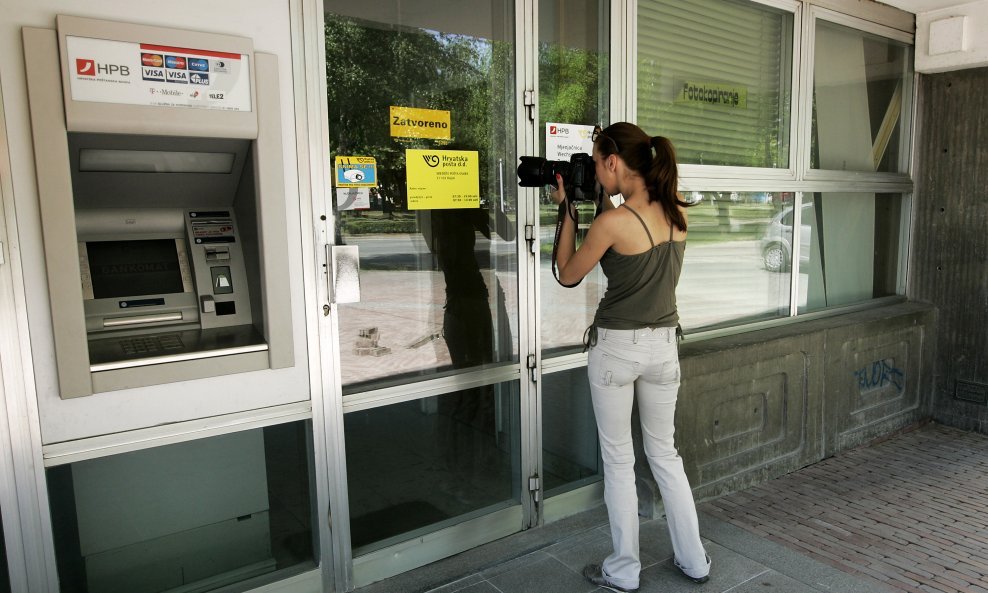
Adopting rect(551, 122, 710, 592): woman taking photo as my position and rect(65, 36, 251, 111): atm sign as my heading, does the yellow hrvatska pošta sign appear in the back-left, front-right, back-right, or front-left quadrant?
front-right

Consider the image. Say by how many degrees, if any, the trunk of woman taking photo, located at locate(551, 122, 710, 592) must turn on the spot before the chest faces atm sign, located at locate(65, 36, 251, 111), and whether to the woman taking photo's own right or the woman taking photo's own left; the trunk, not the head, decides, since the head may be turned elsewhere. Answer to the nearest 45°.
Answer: approximately 90° to the woman taking photo's own left

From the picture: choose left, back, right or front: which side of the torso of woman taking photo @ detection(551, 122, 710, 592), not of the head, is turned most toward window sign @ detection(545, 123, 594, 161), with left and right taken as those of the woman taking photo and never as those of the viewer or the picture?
front

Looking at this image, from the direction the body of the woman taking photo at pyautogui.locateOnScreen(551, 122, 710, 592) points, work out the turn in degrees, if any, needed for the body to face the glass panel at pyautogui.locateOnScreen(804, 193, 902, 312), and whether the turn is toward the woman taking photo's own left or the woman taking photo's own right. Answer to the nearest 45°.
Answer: approximately 90° to the woman taking photo's own right

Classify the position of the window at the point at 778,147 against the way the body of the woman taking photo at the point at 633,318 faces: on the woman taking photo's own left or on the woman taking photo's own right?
on the woman taking photo's own right

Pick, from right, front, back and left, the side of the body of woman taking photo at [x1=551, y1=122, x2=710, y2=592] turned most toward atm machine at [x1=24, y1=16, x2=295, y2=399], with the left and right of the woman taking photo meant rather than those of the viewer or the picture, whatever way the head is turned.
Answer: left

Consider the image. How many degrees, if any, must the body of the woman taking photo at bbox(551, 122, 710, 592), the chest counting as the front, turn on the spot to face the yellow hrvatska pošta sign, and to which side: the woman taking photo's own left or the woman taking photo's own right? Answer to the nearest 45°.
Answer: approximately 45° to the woman taking photo's own left

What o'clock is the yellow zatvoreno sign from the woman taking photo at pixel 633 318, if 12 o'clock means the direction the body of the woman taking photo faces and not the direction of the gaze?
The yellow zatvoreno sign is roughly at 11 o'clock from the woman taking photo.

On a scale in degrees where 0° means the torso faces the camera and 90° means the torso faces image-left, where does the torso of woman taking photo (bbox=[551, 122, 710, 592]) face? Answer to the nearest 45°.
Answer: approximately 135°

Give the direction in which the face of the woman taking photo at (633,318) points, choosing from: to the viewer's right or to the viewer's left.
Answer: to the viewer's left
